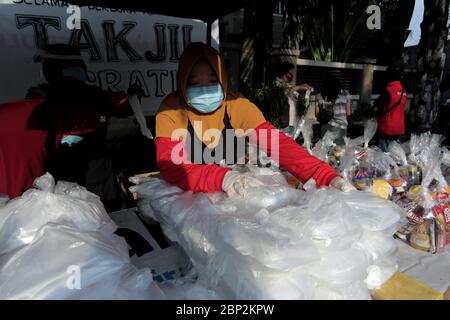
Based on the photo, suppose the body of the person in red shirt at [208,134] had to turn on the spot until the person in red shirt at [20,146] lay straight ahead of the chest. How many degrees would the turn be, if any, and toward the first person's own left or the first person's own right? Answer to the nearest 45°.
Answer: approximately 90° to the first person's own right

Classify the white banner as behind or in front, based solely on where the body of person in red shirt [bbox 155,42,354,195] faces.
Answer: behind

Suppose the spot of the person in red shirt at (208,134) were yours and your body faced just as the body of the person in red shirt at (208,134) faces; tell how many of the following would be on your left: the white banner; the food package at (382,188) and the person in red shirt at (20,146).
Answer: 1

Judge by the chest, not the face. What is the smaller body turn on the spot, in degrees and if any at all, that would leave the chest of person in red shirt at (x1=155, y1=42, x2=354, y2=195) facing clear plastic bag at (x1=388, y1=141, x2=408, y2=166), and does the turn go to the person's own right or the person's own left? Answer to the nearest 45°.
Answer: approximately 90° to the person's own left

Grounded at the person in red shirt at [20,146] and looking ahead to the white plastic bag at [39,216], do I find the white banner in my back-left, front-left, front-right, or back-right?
back-left

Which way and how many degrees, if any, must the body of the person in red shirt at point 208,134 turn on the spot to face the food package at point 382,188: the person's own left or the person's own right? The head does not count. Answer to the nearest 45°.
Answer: approximately 90° to the person's own left

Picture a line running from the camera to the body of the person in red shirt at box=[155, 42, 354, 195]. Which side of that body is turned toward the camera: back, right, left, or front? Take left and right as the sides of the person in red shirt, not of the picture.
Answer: front

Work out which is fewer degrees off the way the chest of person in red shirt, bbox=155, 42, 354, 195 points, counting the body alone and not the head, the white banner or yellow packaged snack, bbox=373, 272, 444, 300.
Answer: the yellow packaged snack

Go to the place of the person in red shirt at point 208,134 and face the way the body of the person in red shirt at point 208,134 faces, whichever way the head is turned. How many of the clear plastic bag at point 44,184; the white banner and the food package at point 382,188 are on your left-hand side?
1

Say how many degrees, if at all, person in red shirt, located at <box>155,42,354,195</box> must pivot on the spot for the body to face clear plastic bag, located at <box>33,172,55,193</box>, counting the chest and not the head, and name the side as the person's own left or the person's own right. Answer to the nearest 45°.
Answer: approximately 45° to the person's own right

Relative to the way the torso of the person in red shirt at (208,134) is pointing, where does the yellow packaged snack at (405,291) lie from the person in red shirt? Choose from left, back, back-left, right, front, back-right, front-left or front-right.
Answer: front-left
